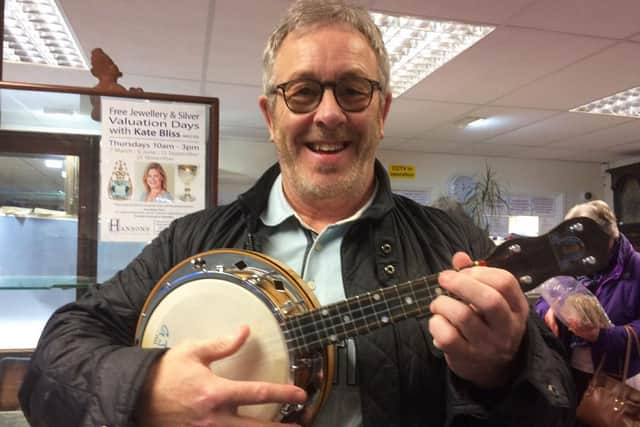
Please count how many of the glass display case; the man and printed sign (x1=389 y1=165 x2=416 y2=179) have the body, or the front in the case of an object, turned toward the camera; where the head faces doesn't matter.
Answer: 3

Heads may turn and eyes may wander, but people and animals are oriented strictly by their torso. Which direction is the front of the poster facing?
toward the camera

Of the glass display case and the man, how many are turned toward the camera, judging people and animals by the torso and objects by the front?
2

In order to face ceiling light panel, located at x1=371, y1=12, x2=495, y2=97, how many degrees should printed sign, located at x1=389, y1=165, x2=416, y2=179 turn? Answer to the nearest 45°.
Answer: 0° — it already faces it

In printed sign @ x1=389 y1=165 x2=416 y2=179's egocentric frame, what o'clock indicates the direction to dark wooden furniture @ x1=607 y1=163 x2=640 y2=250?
The dark wooden furniture is roughly at 9 o'clock from the printed sign.

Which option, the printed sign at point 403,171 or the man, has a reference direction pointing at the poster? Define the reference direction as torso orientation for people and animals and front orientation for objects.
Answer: the printed sign

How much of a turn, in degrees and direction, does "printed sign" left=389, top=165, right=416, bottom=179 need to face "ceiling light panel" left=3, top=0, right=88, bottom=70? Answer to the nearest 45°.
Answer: approximately 45° to its right

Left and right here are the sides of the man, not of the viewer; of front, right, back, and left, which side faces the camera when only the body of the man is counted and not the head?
front

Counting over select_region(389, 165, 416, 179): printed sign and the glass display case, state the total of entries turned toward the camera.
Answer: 2

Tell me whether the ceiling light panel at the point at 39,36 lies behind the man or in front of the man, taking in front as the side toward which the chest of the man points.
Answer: behind
